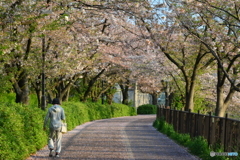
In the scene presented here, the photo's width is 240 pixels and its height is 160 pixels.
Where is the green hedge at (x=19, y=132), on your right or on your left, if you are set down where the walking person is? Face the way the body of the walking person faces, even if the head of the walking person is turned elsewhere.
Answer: on your left

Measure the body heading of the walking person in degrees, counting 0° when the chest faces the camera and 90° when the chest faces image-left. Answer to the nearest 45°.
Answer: approximately 180°
